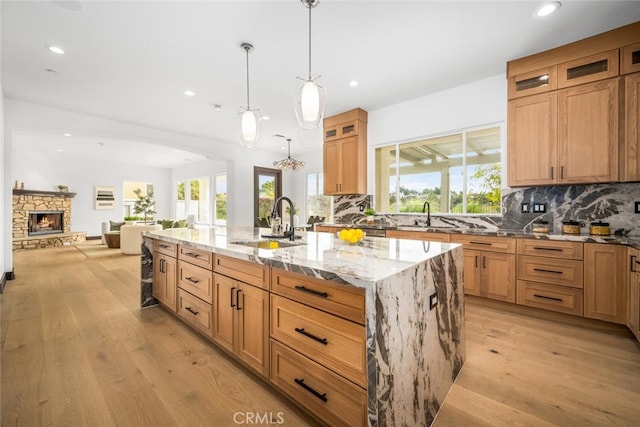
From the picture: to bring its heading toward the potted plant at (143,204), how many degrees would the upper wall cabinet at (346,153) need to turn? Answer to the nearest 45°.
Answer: approximately 90° to its right

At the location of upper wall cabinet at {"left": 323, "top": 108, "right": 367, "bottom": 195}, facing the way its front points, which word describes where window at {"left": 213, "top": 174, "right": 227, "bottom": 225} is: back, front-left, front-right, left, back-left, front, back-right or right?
right

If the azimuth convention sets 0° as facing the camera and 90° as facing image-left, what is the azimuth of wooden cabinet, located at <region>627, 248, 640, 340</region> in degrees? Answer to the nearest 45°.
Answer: approximately 90°

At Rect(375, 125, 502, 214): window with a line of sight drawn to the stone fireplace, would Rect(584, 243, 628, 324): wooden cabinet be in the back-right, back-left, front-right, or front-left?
back-left

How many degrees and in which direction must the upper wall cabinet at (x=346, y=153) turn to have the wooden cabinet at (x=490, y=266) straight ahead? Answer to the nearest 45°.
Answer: approximately 90° to its left

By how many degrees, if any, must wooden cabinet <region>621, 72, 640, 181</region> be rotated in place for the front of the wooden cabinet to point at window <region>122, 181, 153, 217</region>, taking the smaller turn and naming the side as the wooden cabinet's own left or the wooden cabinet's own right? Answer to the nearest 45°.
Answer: approximately 90° to the wooden cabinet's own right

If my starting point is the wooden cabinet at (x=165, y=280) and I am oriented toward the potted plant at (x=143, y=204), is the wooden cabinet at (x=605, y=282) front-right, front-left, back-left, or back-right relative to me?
back-right

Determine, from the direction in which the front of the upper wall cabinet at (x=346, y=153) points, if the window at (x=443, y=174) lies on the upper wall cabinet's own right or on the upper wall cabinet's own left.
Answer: on the upper wall cabinet's own left

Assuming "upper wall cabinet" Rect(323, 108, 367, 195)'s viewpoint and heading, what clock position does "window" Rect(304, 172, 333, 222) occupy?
The window is roughly at 4 o'clock from the upper wall cabinet.
